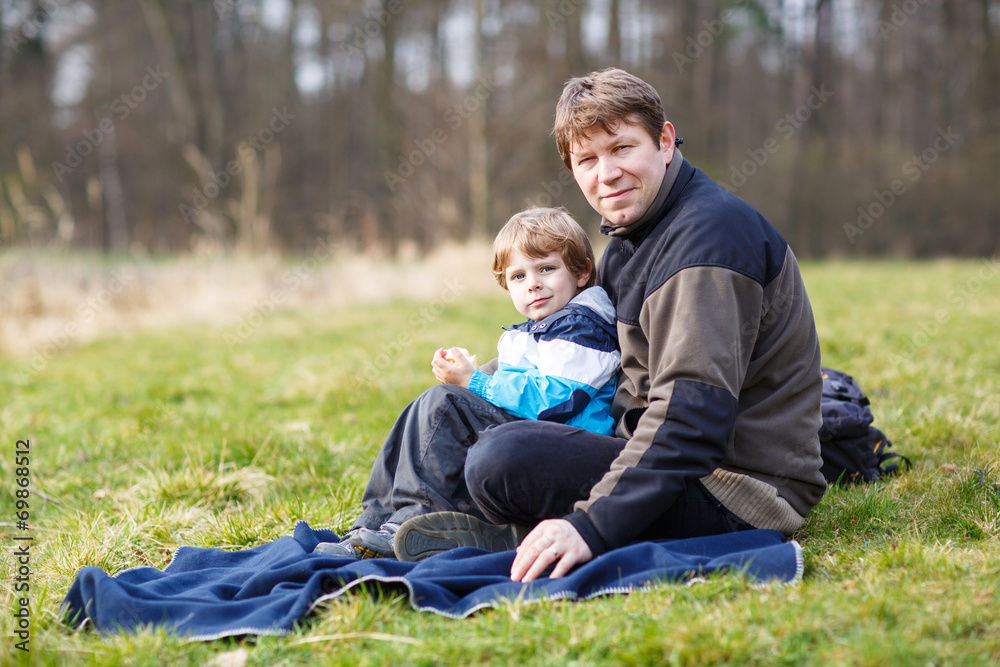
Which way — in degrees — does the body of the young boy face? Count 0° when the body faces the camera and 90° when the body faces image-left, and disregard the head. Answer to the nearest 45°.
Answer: approximately 90°

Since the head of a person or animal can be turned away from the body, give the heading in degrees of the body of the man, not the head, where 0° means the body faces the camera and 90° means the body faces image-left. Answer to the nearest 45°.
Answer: approximately 90°
